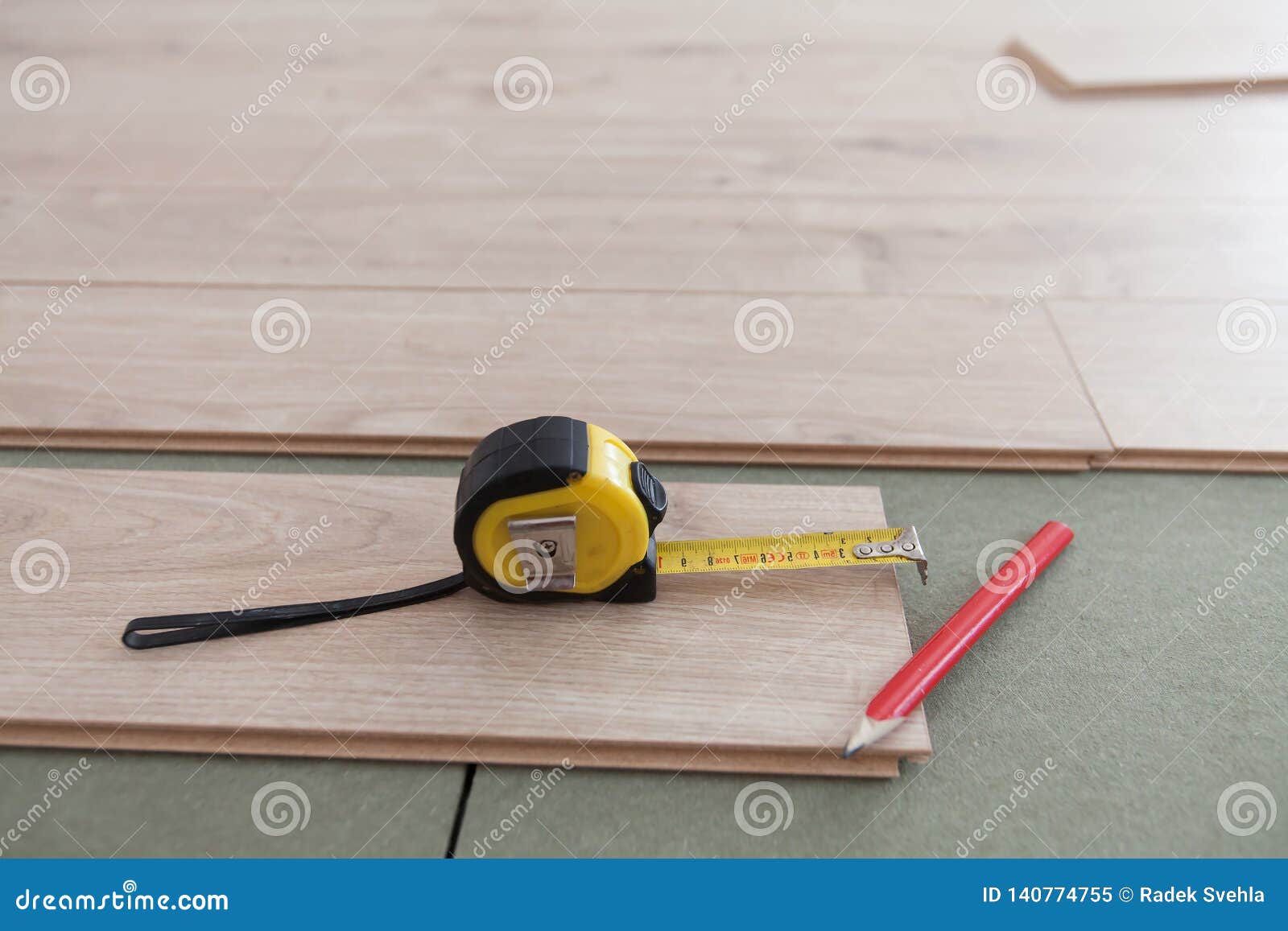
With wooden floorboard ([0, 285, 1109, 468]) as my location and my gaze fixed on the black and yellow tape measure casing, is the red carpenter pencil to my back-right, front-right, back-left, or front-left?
front-left

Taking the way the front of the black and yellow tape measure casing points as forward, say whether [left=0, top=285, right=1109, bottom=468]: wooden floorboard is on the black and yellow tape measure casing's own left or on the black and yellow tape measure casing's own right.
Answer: on the black and yellow tape measure casing's own left

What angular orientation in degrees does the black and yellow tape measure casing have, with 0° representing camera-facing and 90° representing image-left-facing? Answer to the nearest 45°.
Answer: approximately 270°
